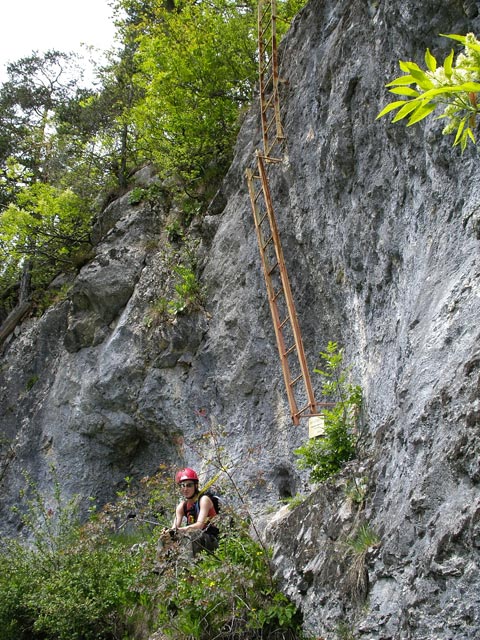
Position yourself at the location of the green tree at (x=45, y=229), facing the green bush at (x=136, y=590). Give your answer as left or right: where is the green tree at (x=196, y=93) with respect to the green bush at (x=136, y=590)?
left

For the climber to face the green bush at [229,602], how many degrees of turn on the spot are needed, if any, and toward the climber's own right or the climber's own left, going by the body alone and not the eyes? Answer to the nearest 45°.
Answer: approximately 45° to the climber's own left

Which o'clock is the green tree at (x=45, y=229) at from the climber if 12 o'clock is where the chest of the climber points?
The green tree is roughly at 4 o'clock from the climber.

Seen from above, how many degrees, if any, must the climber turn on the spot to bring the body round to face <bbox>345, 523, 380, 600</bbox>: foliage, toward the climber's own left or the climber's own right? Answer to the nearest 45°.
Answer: approximately 45° to the climber's own left

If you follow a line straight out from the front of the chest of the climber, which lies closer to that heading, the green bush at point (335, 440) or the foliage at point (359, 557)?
the foliage

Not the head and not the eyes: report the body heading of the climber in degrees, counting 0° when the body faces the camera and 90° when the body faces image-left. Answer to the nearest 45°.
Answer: approximately 45°
